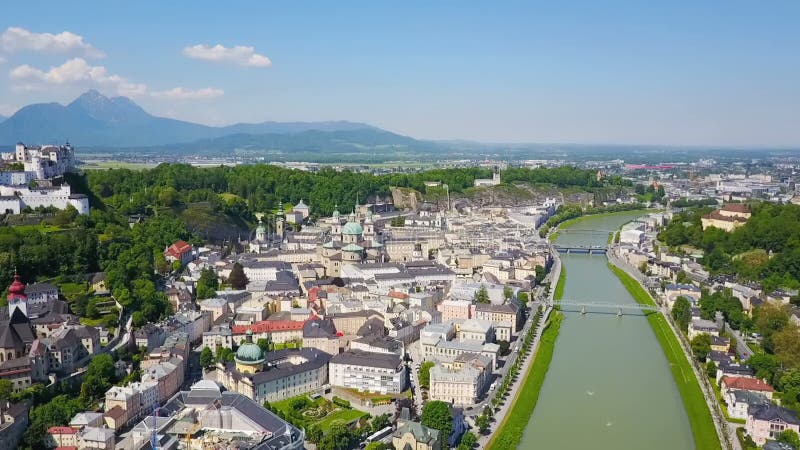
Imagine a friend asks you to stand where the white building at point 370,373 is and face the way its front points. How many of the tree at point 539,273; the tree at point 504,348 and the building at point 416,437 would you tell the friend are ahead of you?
1

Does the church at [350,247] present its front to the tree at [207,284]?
no

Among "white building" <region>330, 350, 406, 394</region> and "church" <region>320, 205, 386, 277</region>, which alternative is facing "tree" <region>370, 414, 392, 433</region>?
the white building

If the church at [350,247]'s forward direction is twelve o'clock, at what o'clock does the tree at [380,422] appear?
The tree is roughly at 6 o'clock from the church.

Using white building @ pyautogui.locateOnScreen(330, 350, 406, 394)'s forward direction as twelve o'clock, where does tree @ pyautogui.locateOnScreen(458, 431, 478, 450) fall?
The tree is roughly at 11 o'clock from the white building.

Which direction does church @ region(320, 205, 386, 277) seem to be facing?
away from the camera

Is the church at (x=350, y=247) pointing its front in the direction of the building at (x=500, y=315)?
no

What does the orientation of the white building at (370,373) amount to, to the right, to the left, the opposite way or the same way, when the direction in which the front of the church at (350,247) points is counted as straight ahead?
the opposite way

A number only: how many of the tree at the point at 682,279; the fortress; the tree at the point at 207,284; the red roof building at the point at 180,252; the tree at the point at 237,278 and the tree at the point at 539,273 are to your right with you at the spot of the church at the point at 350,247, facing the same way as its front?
2

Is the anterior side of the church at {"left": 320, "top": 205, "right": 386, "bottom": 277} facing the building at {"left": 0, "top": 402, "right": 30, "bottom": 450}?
no

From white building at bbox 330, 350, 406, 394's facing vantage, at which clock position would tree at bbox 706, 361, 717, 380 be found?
The tree is roughly at 9 o'clock from the white building.

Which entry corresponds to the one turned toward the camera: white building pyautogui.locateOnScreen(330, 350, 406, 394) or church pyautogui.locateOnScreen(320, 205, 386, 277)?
the white building

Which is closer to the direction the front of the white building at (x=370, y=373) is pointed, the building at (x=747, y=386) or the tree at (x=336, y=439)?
the tree

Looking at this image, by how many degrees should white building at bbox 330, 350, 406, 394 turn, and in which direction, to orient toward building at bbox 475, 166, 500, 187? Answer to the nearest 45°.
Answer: approximately 180°

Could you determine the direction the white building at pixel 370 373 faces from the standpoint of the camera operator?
facing the viewer

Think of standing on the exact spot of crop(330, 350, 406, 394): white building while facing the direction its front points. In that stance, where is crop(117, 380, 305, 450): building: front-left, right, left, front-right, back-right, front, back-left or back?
front-right

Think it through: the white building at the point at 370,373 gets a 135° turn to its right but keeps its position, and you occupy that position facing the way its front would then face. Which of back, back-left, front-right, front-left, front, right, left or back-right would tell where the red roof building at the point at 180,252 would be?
front

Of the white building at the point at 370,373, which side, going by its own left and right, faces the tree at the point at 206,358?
right

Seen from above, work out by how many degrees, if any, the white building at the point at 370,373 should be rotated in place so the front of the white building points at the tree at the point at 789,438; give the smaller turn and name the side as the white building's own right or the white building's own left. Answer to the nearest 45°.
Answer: approximately 90° to the white building's own left

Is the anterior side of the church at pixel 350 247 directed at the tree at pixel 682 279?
no

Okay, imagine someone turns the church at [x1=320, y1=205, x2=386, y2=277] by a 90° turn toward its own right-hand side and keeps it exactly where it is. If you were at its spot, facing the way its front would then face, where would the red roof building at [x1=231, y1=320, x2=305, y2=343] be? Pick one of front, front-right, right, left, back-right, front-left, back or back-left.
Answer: right

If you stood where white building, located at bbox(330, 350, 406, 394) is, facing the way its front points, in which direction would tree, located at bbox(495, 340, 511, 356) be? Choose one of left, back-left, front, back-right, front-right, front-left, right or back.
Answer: back-left

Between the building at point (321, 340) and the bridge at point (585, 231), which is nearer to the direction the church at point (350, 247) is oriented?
the bridge

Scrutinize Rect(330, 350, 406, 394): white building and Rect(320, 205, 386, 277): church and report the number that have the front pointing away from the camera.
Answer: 1

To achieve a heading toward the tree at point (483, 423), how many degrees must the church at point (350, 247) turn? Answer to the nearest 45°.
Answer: approximately 180°

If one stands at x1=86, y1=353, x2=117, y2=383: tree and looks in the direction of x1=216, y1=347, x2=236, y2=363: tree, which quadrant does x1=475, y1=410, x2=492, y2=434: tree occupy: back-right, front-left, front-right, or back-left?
front-right
